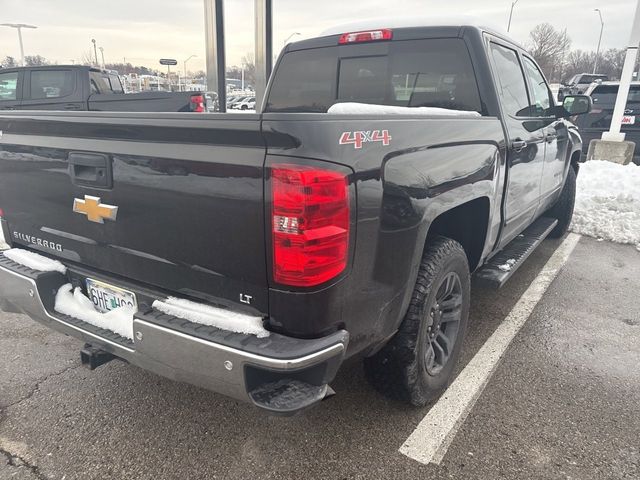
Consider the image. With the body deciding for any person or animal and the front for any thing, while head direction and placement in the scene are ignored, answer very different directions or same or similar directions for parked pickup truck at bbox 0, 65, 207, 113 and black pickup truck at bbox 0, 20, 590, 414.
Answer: very different directions

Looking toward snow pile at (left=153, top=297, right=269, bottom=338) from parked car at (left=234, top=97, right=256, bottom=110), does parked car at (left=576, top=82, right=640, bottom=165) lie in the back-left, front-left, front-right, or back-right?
front-left

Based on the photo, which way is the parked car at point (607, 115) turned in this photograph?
away from the camera

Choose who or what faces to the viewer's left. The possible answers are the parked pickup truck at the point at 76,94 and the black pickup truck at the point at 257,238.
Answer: the parked pickup truck

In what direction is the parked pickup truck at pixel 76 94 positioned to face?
to the viewer's left

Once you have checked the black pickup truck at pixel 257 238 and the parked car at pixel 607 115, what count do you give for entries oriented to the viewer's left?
0

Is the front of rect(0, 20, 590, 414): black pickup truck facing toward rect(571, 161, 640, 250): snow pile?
yes

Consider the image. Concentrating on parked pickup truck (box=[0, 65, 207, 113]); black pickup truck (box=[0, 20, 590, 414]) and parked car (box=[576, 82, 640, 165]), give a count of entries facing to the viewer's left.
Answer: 1

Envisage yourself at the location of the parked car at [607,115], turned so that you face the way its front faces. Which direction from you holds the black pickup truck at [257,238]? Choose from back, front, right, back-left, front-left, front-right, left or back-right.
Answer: back

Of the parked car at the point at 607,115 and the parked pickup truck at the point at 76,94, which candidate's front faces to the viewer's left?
the parked pickup truck at the point at 76,94

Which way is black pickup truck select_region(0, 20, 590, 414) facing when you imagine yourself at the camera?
facing away from the viewer and to the right of the viewer

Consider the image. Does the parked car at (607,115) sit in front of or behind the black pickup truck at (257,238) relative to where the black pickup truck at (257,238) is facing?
in front

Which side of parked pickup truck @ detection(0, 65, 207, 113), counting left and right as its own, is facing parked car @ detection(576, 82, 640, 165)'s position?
back
